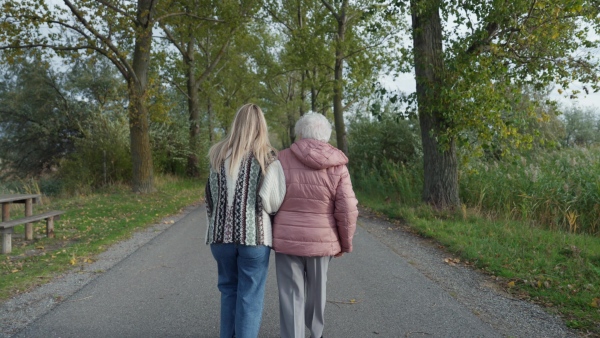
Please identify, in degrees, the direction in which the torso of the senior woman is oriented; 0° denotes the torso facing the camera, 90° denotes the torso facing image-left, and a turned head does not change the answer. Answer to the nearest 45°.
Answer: approximately 180°

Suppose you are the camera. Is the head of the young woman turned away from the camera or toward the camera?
away from the camera

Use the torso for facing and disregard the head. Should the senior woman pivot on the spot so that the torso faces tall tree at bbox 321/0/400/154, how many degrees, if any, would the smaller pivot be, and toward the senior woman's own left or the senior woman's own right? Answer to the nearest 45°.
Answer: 0° — they already face it

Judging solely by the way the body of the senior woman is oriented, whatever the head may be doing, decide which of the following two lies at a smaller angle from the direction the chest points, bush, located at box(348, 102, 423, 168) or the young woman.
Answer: the bush

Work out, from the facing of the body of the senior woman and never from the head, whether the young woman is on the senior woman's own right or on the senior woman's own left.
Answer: on the senior woman's own left

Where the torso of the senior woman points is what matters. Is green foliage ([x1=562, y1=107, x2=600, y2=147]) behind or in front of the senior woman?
in front

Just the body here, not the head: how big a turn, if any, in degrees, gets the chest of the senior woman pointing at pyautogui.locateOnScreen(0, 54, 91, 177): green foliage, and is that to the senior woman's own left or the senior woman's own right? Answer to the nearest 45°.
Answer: approximately 45° to the senior woman's own left

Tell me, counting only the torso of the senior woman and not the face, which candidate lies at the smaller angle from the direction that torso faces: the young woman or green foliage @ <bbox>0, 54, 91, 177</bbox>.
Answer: the green foliage

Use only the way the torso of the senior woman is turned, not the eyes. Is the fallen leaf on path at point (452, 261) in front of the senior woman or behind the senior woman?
in front

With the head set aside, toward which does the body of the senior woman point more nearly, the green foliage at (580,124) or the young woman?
the green foliage
